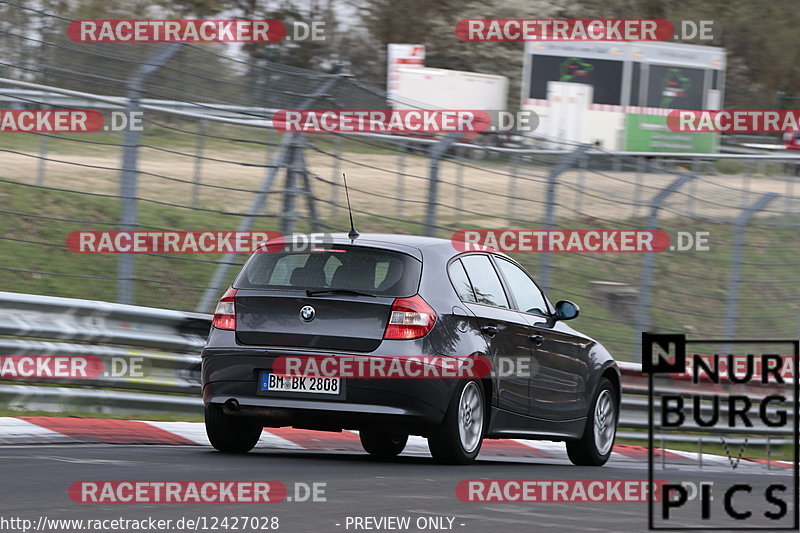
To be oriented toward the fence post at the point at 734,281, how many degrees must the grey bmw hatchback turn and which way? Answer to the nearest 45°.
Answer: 0° — it already faces it

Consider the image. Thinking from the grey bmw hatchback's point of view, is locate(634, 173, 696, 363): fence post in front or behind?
in front

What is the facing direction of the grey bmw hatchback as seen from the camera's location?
facing away from the viewer and to the right of the viewer

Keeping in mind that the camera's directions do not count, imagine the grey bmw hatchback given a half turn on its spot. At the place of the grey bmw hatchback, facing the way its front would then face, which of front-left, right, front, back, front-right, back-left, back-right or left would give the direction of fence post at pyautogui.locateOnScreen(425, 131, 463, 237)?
back-right

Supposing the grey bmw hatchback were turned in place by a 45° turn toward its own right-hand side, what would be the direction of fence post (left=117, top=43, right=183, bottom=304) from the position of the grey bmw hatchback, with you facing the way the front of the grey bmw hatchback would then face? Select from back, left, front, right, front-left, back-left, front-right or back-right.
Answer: back-left

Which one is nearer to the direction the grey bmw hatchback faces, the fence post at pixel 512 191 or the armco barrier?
the fence post

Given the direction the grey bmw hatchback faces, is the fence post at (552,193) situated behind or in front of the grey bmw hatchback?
in front

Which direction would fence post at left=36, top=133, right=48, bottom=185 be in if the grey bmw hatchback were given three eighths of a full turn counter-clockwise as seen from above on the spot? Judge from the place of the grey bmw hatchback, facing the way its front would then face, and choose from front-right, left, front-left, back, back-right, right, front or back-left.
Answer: front-right

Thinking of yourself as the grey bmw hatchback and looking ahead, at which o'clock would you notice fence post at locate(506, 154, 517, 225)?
The fence post is roughly at 11 o'clock from the grey bmw hatchback.
